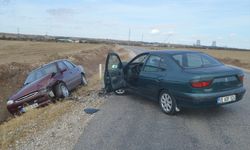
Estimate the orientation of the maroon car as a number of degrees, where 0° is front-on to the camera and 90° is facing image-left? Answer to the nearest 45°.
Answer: approximately 45°

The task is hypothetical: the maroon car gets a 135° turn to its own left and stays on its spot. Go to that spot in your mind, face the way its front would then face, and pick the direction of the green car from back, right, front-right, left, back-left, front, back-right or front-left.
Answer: front-right

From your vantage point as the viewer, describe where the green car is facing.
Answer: facing away from the viewer and to the left of the viewer
